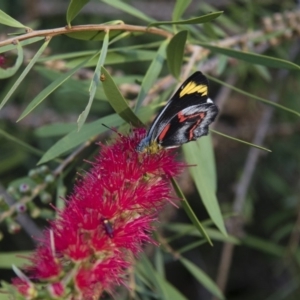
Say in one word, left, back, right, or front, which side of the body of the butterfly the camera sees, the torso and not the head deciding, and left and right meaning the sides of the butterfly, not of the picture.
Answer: left
